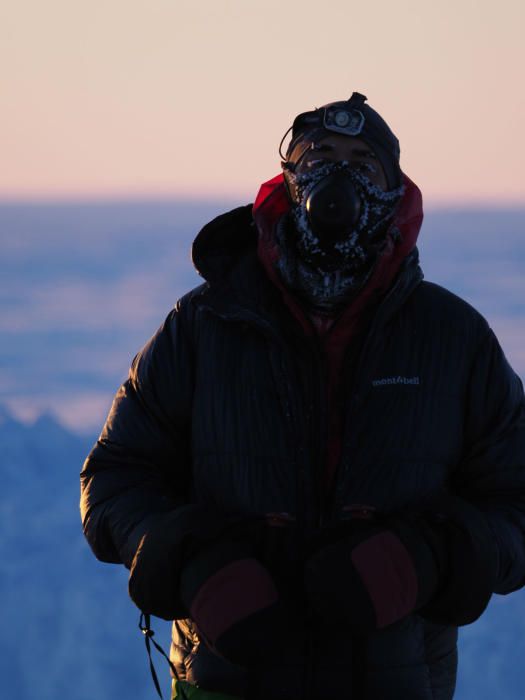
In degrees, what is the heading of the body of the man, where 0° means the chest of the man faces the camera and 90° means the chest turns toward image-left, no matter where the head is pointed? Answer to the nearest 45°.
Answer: approximately 0°
